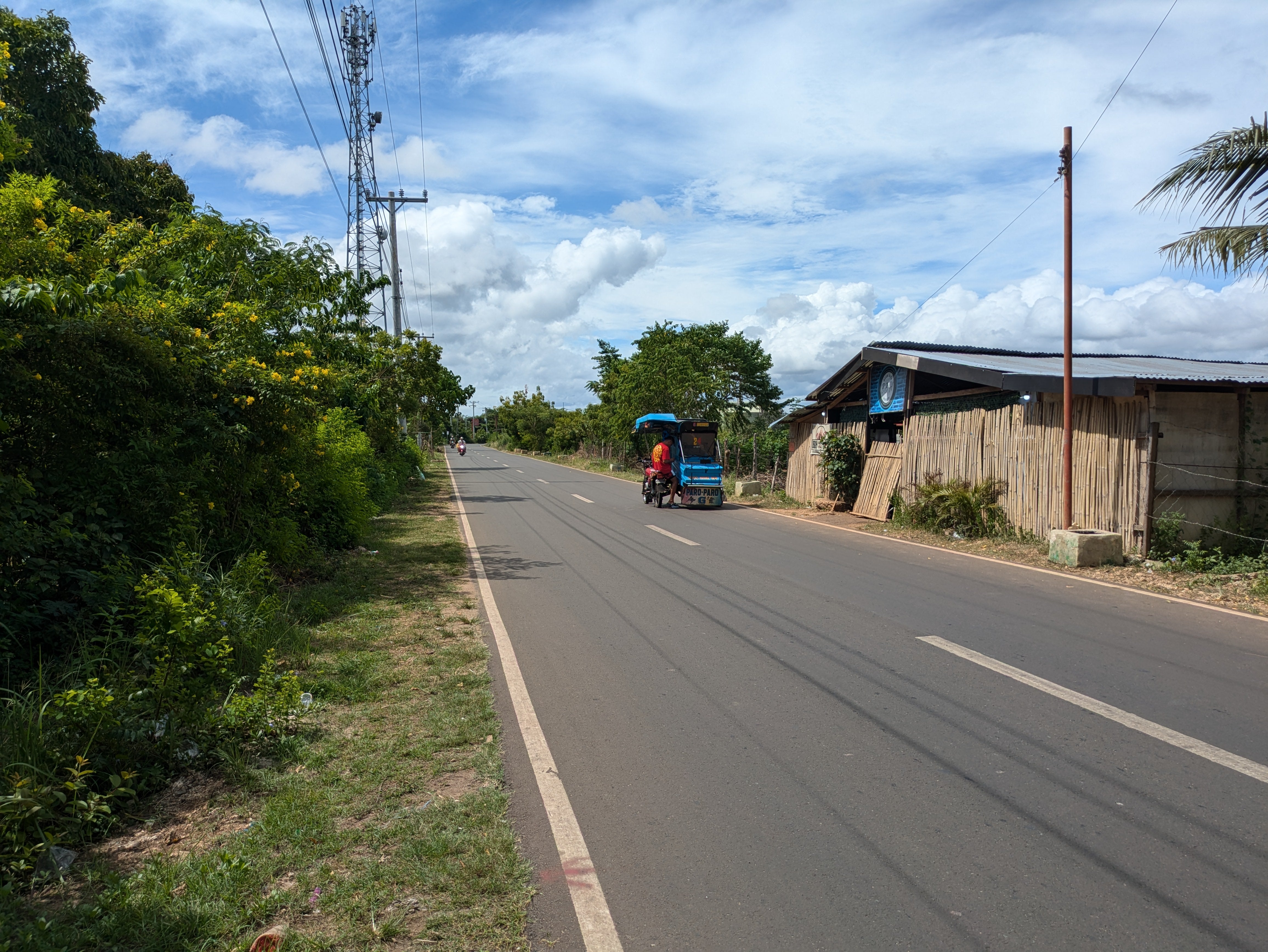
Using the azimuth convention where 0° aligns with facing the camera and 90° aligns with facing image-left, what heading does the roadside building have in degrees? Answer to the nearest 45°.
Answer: approximately 45°

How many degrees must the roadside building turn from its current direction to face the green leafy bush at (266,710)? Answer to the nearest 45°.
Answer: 0° — it already faces it

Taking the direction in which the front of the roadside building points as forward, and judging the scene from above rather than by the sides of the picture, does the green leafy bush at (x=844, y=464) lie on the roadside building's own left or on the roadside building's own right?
on the roadside building's own right

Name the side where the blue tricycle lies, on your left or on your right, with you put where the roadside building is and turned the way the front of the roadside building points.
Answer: on your right

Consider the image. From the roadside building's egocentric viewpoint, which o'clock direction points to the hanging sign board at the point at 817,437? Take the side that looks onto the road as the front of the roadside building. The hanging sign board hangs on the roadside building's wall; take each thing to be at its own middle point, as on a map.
The hanging sign board is roughly at 3 o'clock from the roadside building.

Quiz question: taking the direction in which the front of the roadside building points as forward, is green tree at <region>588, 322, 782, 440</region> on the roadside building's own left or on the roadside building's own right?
on the roadside building's own right
